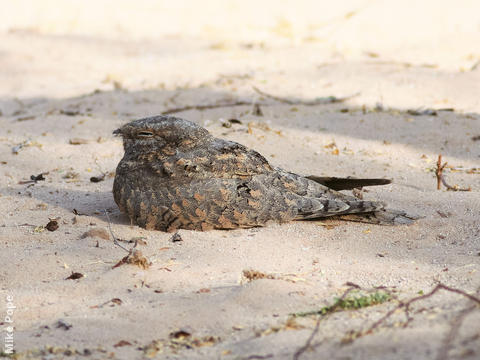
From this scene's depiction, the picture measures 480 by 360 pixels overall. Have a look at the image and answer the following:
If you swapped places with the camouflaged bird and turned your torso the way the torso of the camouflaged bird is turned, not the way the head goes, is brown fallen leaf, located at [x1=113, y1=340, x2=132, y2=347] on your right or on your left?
on your left

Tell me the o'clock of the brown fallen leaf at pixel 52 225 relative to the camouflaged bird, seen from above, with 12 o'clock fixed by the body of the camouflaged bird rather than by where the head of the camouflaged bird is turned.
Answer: The brown fallen leaf is roughly at 12 o'clock from the camouflaged bird.

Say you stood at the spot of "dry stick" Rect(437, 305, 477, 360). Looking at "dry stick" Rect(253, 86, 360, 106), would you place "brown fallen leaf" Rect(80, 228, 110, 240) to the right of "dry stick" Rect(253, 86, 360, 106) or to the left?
left

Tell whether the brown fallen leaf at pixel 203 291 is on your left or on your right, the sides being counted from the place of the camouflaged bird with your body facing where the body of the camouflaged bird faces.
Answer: on your left

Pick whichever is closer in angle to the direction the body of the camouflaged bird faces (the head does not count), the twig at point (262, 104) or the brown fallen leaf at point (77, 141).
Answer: the brown fallen leaf

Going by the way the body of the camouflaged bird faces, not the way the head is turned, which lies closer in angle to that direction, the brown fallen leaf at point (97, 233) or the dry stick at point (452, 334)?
the brown fallen leaf

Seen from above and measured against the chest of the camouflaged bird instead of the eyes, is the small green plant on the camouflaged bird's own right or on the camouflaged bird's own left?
on the camouflaged bird's own left

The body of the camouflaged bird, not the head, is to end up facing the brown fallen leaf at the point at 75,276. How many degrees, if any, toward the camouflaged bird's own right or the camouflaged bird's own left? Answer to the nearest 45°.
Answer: approximately 45° to the camouflaged bird's own left

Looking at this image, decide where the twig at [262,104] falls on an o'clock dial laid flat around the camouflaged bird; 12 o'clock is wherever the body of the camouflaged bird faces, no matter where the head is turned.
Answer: The twig is roughly at 3 o'clock from the camouflaged bird.

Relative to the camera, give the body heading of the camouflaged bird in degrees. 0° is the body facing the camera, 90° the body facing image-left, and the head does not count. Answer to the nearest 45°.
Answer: approximately 90°

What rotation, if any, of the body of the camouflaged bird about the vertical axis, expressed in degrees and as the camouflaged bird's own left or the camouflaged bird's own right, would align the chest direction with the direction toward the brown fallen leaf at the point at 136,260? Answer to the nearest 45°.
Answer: approximately 90° to the camouflaged bird's own left

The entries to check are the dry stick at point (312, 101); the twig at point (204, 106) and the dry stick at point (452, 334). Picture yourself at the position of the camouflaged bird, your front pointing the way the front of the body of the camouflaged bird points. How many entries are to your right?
2

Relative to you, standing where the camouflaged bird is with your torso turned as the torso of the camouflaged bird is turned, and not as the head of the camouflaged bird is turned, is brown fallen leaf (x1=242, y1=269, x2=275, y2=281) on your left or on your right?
on your left

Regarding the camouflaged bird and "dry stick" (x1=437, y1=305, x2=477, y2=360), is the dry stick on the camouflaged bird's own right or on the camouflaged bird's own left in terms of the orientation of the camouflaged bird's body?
on the camouflaged bird's own left
